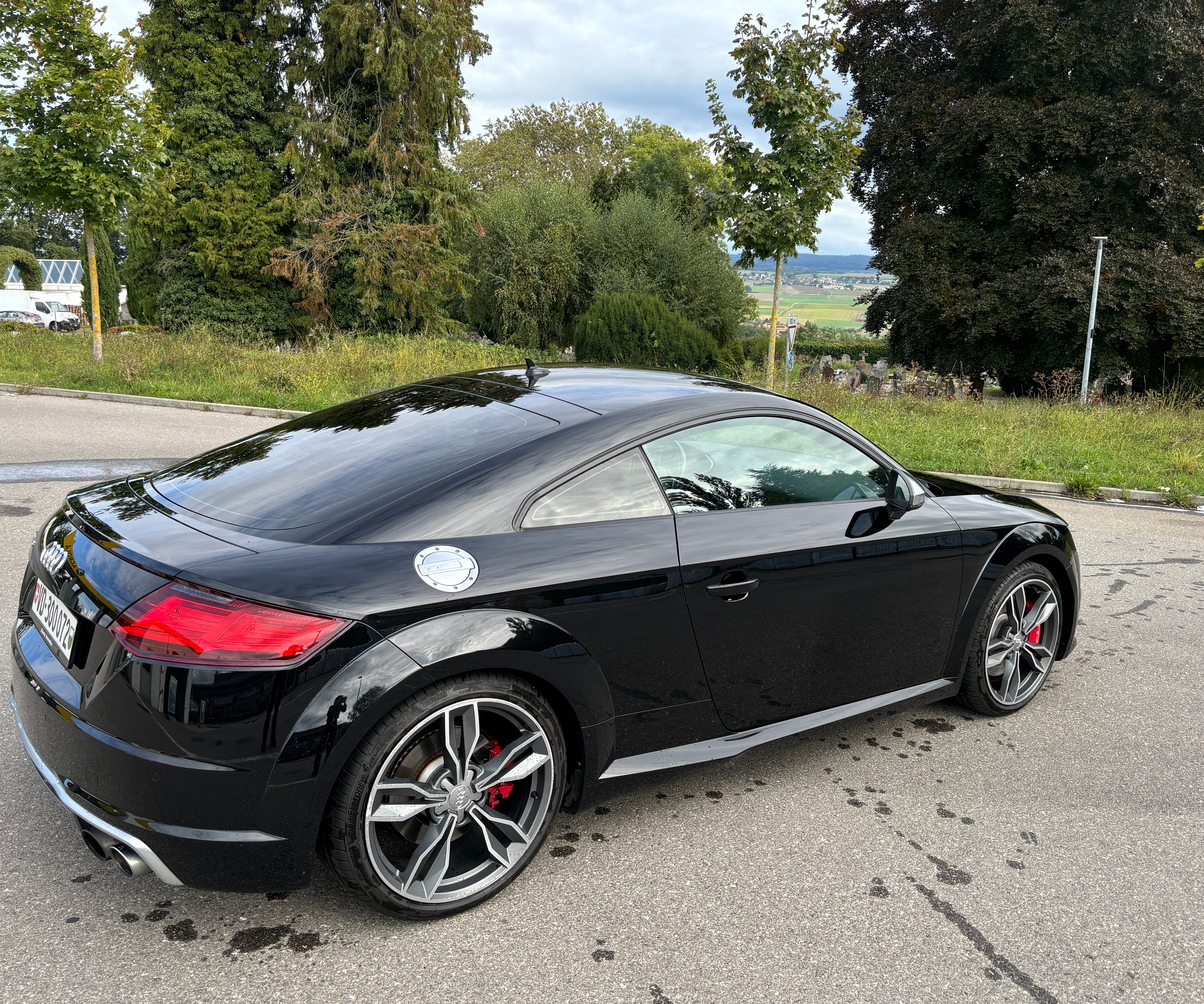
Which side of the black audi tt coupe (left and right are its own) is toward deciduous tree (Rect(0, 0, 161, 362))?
left

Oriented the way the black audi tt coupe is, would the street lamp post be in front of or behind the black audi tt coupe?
in front

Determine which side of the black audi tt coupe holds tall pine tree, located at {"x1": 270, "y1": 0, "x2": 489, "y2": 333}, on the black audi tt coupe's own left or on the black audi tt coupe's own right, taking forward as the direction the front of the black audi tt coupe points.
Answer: on the black audi tt coupe's own left

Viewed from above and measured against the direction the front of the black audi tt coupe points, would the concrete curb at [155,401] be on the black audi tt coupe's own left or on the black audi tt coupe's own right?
on the black audi tt coupe's own left

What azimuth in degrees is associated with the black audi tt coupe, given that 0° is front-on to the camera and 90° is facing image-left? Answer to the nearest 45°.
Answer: approximately 225°

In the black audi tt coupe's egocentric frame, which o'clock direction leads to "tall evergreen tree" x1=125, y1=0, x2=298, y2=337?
The tall evergreen tree is roughly at 10 o'clock from the black audi tt coupe.

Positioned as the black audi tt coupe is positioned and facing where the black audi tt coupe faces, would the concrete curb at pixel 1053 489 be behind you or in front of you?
in front

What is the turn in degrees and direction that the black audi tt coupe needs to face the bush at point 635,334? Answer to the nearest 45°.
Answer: approximately 45° to its left

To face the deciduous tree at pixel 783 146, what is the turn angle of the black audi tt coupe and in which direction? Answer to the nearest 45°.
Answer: approximately 45° to its left
